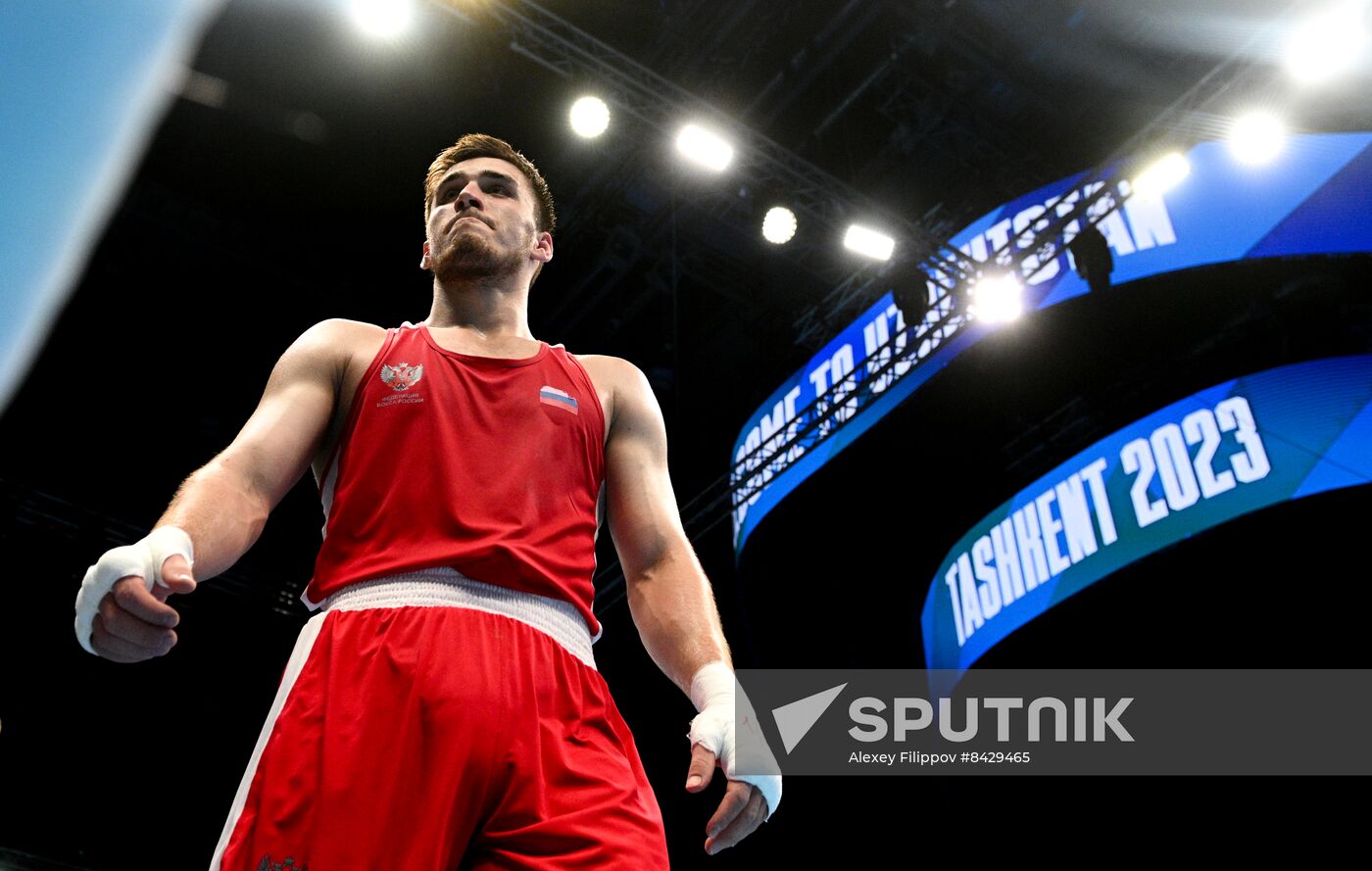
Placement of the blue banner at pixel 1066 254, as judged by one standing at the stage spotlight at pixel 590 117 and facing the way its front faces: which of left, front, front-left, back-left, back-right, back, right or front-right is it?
left

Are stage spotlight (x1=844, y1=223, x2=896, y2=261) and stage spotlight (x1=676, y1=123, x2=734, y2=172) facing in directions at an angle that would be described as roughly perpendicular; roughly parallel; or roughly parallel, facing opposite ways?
roughly parallel

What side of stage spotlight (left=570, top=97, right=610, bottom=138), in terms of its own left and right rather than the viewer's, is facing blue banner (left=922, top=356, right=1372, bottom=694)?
left

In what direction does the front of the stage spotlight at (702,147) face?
toward the camera

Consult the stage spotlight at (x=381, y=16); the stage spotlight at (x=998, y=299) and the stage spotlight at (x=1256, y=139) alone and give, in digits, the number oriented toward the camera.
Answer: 3

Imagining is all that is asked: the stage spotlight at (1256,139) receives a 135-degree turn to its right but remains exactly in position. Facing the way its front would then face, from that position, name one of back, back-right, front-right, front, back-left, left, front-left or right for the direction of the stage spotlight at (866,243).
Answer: front-left

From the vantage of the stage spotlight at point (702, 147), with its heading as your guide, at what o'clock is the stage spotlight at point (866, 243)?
the stage spotlight at point (866, 243) is roughly at 8 o'clock from the stage spotlight at point (702, 147).

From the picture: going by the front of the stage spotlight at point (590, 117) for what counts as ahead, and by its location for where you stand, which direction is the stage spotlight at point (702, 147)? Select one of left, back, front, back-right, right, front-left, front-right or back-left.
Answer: left

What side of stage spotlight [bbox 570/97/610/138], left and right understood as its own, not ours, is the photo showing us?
front

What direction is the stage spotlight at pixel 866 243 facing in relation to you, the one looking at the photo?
facing the viewer

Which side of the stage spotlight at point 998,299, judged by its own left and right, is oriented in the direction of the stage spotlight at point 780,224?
right

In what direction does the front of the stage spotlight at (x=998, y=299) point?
toward the camera

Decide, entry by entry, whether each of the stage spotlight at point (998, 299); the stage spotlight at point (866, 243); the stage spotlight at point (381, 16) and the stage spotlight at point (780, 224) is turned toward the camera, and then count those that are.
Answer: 4

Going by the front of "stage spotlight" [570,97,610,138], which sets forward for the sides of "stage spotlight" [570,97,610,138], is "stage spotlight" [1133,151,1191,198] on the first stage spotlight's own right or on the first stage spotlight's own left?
on the first stage spotlight's own left
